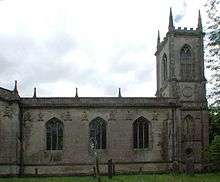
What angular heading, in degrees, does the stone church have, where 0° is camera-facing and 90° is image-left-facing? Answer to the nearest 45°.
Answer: approximately 270°
